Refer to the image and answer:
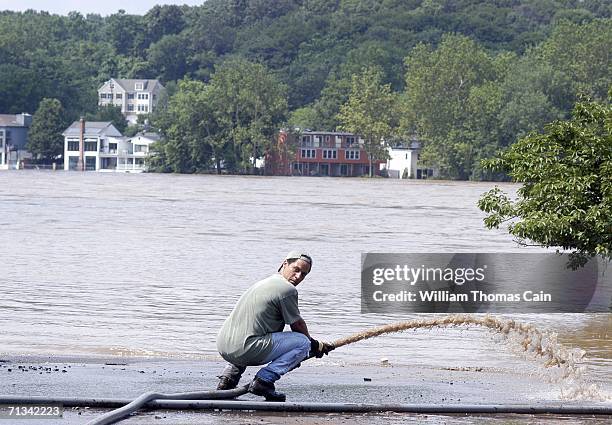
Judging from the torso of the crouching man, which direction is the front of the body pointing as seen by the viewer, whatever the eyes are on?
to the viewer's right

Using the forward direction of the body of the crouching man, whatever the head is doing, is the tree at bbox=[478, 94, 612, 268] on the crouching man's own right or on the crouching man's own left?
on the crouching man's own left
